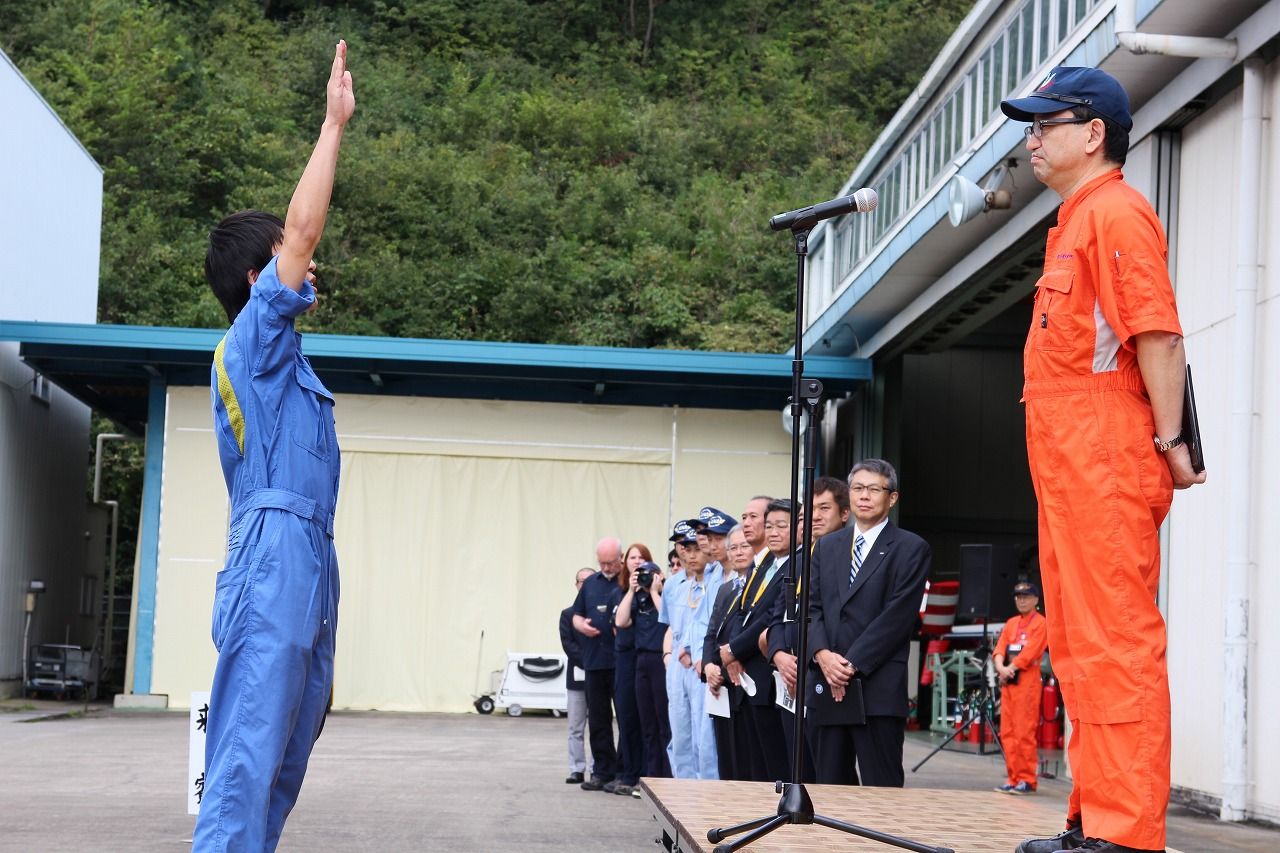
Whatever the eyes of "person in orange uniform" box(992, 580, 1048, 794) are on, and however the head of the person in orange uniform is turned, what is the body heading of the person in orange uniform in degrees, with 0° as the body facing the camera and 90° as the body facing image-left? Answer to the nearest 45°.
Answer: approximately 45°

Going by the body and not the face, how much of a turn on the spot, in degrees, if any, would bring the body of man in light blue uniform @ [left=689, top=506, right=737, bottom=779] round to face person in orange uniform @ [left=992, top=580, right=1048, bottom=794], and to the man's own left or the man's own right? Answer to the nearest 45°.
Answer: approximately 180°

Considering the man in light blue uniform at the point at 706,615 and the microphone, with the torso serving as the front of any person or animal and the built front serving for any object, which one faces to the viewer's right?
the microphone

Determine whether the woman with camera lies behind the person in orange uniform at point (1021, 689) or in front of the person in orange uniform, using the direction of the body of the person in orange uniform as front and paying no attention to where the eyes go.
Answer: in front

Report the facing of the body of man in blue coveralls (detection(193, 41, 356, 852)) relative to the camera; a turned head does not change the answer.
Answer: to the viewer's right

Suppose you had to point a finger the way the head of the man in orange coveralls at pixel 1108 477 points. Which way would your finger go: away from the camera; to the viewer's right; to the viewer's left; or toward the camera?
to the viewer's left

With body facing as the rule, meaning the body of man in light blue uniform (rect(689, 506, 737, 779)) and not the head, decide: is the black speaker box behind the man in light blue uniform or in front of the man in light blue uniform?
behind

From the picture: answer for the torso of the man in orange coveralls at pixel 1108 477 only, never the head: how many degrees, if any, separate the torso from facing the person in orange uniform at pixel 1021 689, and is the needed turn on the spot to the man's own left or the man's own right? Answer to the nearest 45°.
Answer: approximately 90° to the man's own right

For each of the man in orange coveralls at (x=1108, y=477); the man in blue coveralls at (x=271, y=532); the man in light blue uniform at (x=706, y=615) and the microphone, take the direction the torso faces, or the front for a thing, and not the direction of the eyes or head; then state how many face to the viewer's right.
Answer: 2

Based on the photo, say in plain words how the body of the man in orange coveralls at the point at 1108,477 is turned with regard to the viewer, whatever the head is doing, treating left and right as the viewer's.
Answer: facing to the left of the viewer

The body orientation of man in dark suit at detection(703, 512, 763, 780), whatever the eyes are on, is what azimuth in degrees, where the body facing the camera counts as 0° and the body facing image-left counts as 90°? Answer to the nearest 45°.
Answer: approximately 45°

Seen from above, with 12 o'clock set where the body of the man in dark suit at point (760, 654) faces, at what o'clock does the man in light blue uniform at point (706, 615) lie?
The man in light blue uniform is roughly at 4 o'clock from the man in dark suit.

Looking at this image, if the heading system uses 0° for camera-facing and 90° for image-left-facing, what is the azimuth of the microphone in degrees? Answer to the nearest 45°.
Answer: approximately 270°

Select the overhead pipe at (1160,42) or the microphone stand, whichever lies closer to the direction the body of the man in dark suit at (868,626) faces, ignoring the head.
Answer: the microphone stand

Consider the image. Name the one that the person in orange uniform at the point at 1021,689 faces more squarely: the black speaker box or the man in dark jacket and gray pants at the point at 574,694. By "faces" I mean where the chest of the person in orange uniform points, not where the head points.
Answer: the man in dark jacket and gray pants

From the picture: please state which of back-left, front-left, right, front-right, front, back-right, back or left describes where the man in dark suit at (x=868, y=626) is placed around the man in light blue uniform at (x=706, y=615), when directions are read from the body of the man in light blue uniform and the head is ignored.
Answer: front-left
